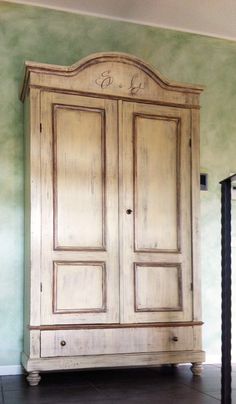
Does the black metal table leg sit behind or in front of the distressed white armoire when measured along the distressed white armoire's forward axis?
in front

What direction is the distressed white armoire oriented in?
toward the camera
